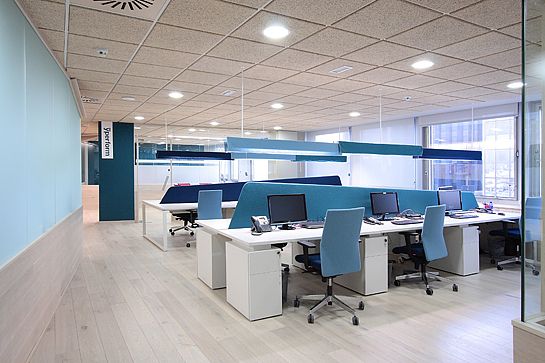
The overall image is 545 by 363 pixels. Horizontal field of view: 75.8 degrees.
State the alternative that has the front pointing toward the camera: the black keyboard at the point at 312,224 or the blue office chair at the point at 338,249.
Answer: the black keyboard

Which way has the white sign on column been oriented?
toward the camera

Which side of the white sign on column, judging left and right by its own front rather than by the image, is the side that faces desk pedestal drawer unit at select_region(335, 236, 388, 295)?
front

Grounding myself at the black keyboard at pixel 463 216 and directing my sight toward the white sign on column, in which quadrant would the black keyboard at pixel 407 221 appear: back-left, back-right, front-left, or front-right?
front-left

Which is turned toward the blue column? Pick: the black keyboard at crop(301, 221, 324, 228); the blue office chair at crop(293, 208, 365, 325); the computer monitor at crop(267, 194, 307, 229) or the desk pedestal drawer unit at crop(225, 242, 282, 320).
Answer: the blue office chair

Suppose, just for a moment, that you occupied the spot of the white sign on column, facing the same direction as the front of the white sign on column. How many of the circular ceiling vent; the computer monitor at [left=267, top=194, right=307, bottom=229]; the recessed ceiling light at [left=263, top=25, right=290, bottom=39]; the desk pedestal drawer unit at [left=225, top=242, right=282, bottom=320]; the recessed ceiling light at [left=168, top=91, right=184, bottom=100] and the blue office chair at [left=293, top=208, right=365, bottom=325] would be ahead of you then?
6

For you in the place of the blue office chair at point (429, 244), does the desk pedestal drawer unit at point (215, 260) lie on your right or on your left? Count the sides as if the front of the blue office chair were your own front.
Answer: on your left

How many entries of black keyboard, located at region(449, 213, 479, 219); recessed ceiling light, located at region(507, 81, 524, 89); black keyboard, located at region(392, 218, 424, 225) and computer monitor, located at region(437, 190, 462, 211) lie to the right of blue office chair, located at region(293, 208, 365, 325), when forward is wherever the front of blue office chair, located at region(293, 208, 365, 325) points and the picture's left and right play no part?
4

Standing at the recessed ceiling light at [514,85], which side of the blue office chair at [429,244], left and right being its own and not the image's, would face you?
right

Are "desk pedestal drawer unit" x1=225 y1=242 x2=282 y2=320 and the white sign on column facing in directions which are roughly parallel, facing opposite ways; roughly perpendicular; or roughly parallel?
roughly parallel

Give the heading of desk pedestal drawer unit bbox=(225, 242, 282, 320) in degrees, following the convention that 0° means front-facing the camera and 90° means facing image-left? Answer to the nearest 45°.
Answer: approximately 315°

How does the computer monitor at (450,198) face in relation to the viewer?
toward the camera

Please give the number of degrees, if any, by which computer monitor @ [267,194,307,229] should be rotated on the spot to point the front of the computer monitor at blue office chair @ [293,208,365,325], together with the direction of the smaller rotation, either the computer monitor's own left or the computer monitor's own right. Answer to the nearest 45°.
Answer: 0° — it already faces it

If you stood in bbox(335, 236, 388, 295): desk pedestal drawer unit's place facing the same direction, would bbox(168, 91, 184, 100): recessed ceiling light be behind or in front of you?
behind

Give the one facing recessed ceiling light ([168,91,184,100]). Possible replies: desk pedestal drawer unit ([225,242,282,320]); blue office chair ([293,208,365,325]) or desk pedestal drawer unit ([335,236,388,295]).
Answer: the blue office chair
